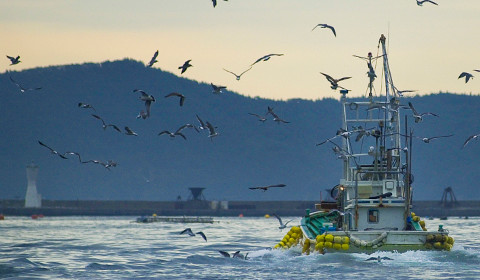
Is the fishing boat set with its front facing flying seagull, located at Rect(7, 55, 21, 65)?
no
